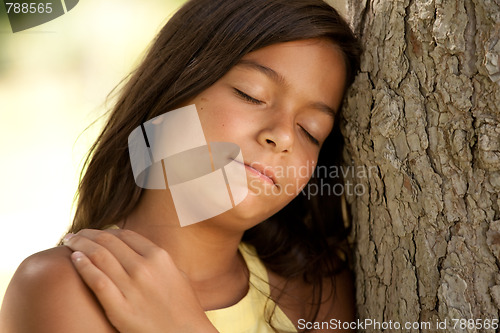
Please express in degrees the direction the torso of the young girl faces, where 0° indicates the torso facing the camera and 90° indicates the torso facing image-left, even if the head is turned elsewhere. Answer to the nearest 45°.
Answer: approximately 315°

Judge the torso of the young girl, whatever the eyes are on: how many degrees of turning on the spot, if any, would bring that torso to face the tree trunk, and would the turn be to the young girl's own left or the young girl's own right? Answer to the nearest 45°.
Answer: approximately 90° to the young girl's own left
